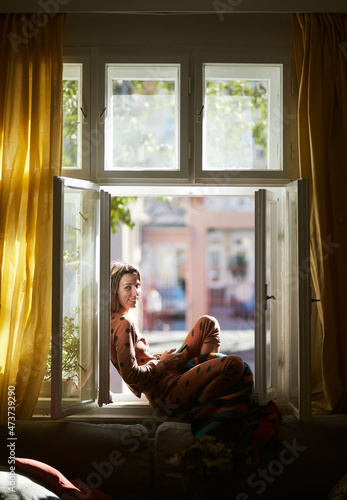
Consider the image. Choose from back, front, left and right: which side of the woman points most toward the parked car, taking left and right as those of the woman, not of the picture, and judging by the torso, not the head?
left

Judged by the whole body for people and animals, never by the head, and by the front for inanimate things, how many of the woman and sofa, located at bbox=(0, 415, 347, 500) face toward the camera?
1

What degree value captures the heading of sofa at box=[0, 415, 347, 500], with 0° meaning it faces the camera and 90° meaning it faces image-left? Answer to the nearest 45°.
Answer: approximately 0°

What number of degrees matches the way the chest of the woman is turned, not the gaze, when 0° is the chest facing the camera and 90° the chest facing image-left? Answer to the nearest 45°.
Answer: approximately 270°

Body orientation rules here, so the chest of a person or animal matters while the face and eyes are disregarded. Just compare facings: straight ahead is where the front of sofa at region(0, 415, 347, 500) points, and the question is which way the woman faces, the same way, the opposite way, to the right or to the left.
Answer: to the left
